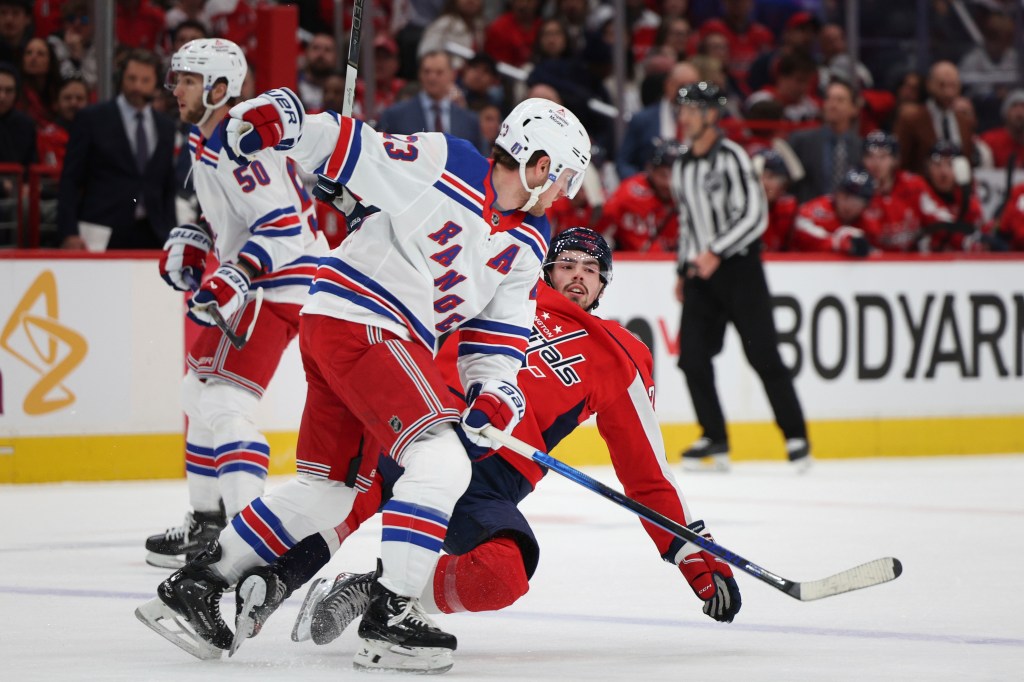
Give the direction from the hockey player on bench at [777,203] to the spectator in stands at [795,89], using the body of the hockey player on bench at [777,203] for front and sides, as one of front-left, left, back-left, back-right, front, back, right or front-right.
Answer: back-right

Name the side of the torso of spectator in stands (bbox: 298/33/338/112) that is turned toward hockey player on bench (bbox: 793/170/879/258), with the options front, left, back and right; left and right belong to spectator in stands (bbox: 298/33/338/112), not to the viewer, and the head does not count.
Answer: left

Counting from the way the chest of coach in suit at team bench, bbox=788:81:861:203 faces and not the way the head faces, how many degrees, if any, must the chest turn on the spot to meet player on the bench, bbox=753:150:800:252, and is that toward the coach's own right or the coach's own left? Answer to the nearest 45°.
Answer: approximately 45° to the coach's own right

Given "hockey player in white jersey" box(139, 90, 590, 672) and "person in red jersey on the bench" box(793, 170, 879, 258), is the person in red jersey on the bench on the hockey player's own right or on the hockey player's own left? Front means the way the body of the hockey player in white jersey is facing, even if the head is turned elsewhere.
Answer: on the hockey player's own left

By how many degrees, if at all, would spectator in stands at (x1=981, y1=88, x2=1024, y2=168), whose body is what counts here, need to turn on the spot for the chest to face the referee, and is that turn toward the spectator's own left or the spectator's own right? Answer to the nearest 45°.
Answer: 0° — they already face them
